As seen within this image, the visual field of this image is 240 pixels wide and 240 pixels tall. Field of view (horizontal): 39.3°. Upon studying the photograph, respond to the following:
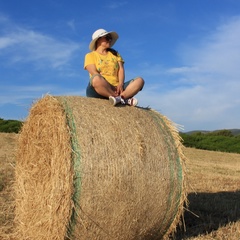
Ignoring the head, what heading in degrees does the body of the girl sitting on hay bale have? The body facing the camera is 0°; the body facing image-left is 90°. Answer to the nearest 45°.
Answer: approximately 315°

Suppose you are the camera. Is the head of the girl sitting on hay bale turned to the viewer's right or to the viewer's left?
to the viewer's right
